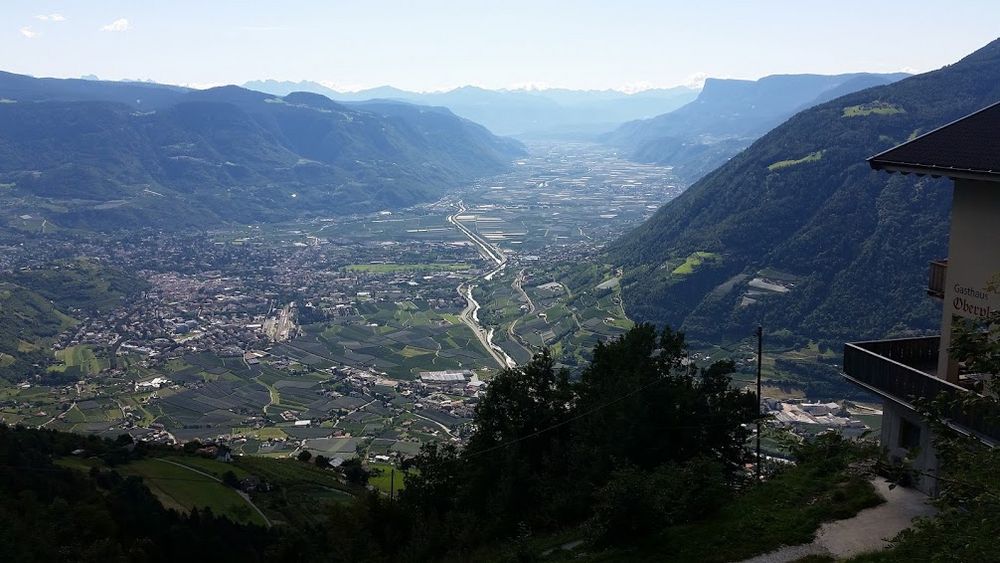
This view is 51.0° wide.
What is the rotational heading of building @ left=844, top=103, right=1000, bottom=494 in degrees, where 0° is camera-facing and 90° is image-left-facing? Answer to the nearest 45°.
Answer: approximately 90°

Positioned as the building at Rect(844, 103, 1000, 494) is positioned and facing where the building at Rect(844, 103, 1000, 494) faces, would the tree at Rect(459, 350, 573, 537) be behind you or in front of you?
in front

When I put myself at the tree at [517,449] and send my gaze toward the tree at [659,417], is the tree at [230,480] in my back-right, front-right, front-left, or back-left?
back-left

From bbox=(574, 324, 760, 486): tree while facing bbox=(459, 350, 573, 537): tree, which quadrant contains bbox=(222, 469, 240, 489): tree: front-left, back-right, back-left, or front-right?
front-right

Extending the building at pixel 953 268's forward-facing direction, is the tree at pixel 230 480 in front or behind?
in front

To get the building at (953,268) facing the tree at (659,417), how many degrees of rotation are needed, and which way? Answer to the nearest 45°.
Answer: approximately 45° to its right
